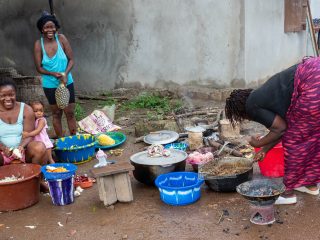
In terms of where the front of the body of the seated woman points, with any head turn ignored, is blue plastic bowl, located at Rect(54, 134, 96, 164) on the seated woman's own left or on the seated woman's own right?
on the seated woman's own left

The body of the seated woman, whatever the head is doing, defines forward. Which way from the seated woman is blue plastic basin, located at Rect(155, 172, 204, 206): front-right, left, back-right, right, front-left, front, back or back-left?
front-left

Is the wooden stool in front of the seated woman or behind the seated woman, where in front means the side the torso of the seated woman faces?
in front

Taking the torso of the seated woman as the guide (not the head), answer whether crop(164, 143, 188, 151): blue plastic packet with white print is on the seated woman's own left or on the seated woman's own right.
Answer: on the seated woman's own left

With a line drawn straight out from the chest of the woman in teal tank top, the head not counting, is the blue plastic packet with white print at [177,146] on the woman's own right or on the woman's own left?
on the woman's own left

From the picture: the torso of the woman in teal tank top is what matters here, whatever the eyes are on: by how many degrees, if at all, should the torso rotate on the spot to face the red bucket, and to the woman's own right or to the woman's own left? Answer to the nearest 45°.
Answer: approximately 45° to the woman's own left

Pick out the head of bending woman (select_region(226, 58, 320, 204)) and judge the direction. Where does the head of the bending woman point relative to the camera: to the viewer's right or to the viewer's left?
to the viewer's left

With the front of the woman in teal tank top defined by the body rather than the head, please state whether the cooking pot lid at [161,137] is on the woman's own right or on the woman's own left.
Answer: on the woman's own left

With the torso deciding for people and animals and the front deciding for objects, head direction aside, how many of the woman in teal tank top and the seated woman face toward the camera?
2

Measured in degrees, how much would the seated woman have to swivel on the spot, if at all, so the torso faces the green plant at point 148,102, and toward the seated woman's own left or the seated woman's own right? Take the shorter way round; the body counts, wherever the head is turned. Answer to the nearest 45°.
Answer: approximately 135° to the seated woman's own left

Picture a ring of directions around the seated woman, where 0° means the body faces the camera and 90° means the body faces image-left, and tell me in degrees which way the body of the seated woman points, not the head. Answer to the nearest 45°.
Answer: approximately 0°

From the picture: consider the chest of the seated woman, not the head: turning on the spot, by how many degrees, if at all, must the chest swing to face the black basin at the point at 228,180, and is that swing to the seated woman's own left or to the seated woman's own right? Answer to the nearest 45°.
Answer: approximately 45° to the seated woman's own left
